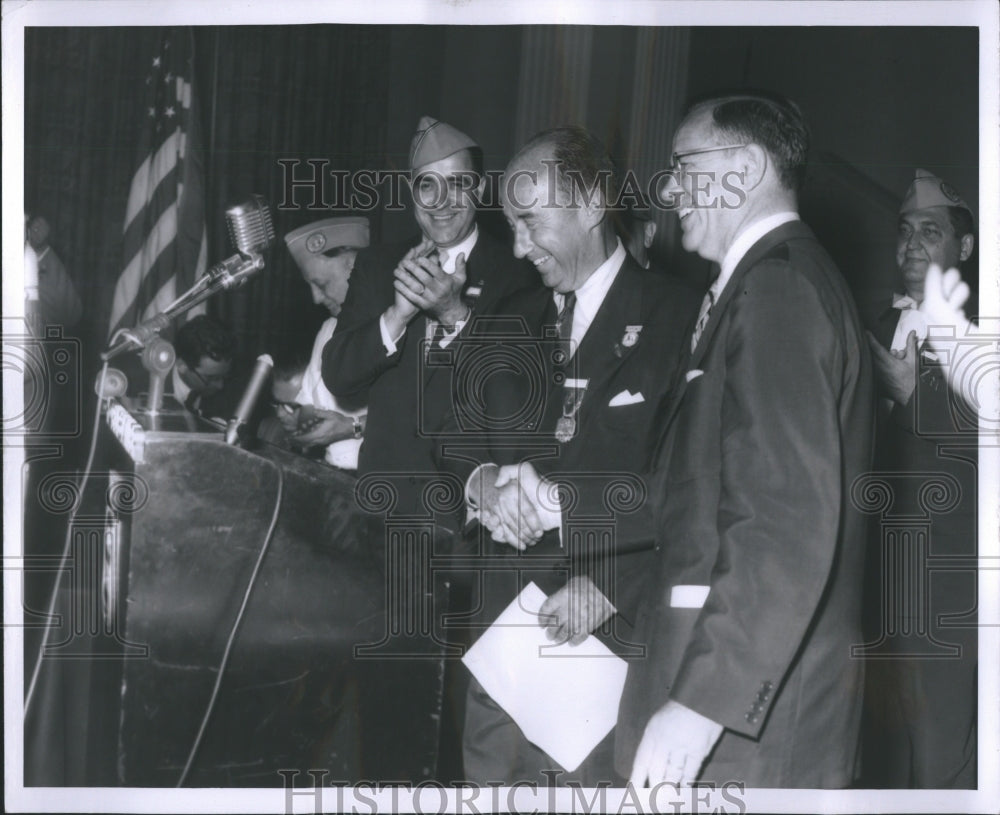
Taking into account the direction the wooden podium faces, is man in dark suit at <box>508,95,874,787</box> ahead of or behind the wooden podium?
behind

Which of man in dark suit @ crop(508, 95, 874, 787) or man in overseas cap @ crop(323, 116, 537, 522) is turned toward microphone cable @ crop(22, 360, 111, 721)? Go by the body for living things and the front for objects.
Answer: the man in dark suit

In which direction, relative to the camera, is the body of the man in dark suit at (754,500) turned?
to the viewer's left

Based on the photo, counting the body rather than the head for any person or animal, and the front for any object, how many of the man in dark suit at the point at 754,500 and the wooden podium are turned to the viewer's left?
2

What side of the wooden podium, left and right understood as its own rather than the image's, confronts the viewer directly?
left
